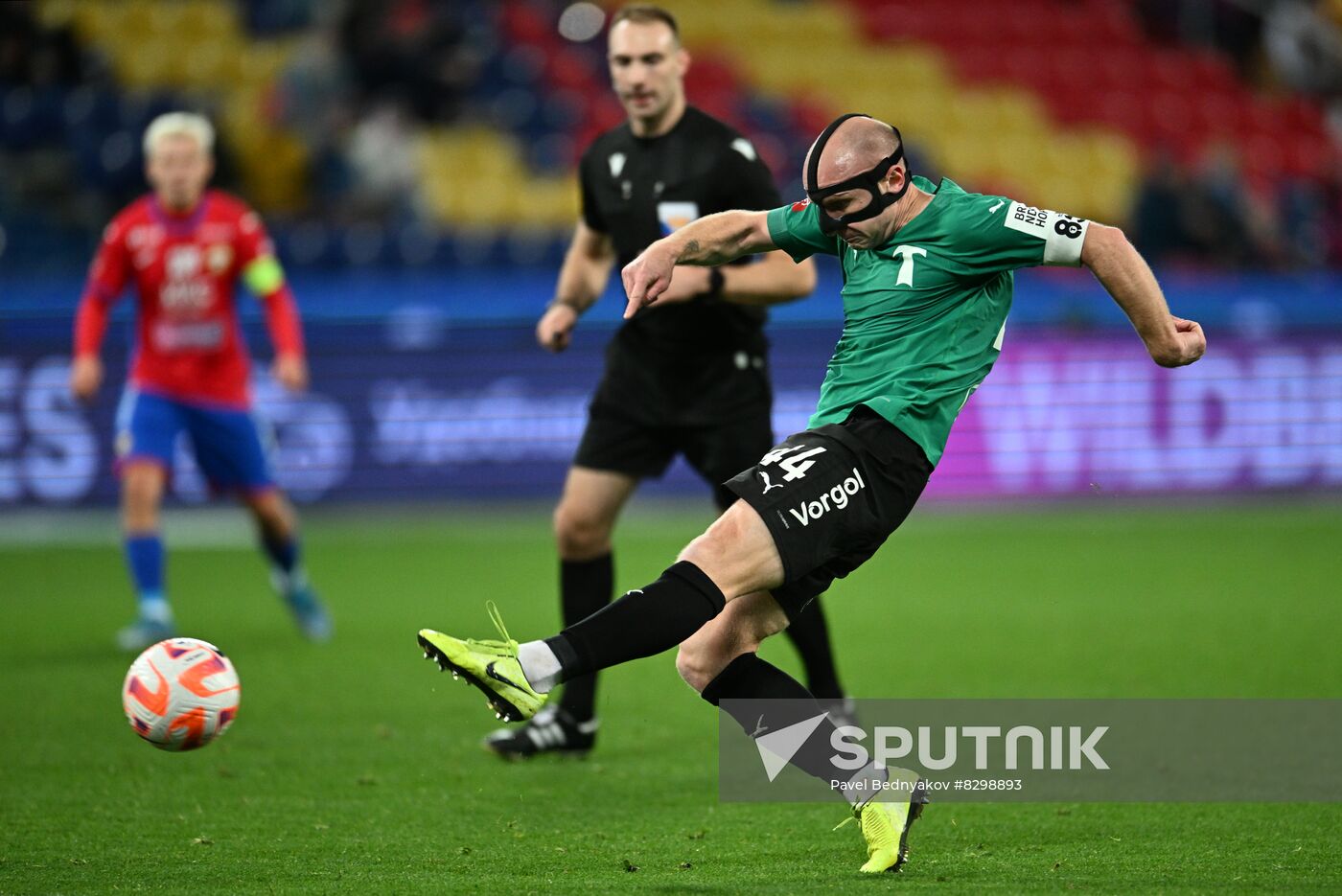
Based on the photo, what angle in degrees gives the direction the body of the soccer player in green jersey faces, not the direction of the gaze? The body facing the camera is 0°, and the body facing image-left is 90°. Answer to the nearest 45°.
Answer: approximately 45°

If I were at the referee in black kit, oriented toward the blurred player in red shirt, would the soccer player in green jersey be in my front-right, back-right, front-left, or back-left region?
back-left

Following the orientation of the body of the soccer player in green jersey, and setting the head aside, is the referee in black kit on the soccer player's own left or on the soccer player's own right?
on the soccer player's own right

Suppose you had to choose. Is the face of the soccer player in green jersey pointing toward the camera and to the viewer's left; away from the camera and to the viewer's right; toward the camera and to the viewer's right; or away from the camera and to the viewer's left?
toward the camera and to the viewer's left

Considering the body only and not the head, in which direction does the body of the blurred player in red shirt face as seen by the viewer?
toward the camera

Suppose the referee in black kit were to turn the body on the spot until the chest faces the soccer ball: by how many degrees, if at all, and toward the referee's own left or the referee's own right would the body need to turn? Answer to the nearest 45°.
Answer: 0° — they already face it

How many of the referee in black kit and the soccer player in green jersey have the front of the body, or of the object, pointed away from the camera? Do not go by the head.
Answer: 0

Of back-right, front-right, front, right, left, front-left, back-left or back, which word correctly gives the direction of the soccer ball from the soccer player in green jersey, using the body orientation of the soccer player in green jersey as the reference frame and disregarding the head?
front-right

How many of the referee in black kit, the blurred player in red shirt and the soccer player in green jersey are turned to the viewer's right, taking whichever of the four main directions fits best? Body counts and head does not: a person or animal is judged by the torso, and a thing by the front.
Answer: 0

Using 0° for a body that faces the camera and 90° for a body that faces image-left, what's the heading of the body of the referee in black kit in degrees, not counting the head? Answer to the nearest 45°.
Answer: approximately 45°

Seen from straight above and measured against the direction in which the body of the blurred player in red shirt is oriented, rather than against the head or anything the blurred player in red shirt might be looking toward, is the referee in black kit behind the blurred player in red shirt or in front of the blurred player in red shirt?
in front

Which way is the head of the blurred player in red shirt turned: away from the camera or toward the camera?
toward the camera

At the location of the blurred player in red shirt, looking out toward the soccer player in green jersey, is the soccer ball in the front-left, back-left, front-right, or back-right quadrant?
front-right

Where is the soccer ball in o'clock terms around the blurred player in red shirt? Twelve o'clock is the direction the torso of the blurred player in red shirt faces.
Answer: The soccer ball is roughly at 12 o'clock from the blurred player in red shirt.
